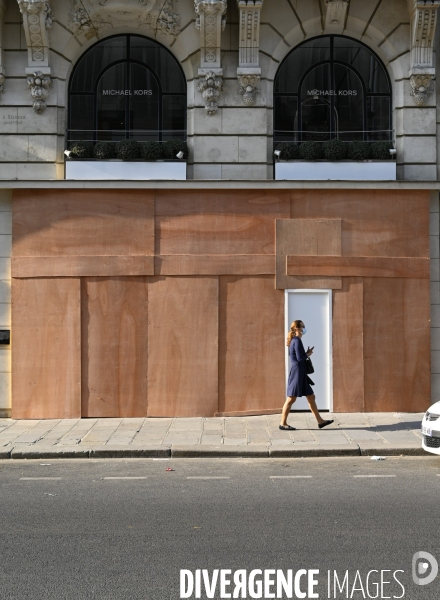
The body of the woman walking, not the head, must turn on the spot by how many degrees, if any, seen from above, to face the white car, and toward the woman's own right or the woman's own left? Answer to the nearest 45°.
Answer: approximately 45° to the woman's own right

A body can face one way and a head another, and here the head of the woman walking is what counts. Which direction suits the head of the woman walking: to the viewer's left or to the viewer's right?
to the viewer's right

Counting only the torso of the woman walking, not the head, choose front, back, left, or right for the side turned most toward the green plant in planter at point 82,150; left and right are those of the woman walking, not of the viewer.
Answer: back

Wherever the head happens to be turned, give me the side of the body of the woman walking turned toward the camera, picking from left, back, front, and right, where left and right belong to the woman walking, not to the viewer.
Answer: right
